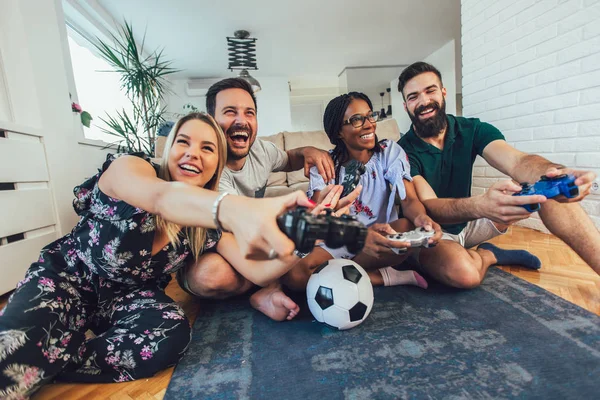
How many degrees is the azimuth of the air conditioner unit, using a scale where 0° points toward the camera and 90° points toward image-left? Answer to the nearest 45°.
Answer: approximately 0°

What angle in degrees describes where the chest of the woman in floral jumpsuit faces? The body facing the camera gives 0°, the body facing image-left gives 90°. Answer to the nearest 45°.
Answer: approximately 315°

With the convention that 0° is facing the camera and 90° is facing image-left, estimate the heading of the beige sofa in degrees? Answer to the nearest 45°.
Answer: approximately 0°

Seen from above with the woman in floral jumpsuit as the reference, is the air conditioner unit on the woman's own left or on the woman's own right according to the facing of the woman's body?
on the woman's own left

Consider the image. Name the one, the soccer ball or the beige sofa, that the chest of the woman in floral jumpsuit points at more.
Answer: the soccer ball

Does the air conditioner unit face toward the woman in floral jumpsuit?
yes

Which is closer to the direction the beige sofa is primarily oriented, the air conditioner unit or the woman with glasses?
the woman with glasses

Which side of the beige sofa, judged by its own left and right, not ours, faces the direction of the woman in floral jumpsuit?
front

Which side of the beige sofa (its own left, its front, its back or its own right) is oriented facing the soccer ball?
front
